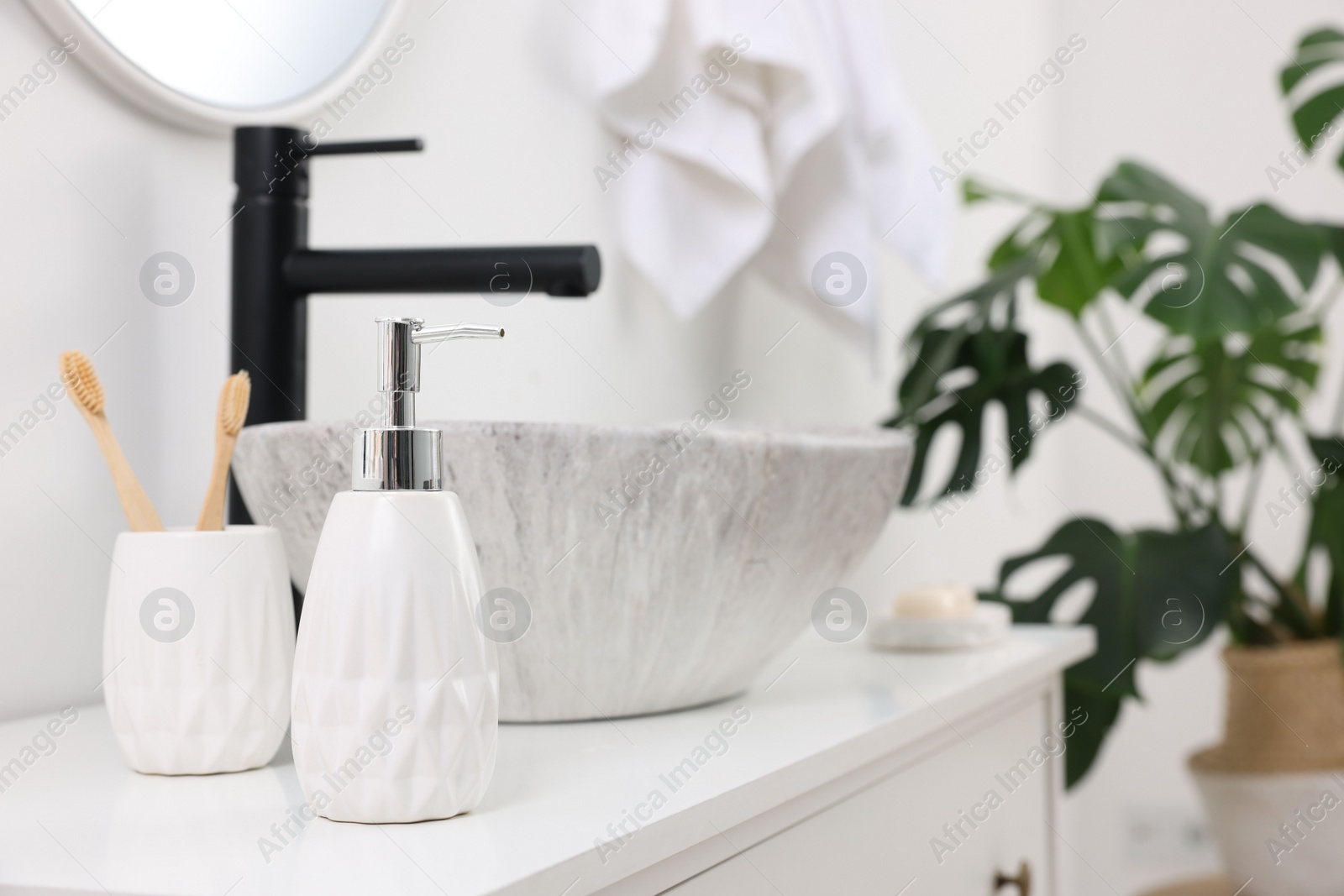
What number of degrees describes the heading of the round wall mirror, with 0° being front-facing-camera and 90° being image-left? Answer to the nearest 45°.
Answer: approximately 315°

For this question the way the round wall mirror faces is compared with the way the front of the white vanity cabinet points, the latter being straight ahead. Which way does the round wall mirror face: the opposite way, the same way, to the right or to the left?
the same way

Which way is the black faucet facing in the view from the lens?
facing to the right of the viewer

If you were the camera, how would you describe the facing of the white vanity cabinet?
facing the viewer and to the right of the viewer

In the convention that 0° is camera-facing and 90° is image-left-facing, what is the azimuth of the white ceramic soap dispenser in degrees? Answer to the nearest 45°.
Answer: approximately 270°

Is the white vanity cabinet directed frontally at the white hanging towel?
no

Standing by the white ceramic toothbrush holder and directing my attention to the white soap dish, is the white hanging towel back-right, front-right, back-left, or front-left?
front-left

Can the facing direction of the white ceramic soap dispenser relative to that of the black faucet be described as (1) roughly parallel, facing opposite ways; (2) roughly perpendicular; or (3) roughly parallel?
roughly parallel

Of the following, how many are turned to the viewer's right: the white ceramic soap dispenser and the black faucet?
2

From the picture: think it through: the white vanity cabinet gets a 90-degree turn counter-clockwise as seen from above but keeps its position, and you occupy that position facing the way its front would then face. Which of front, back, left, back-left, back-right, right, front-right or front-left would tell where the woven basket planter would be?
front
